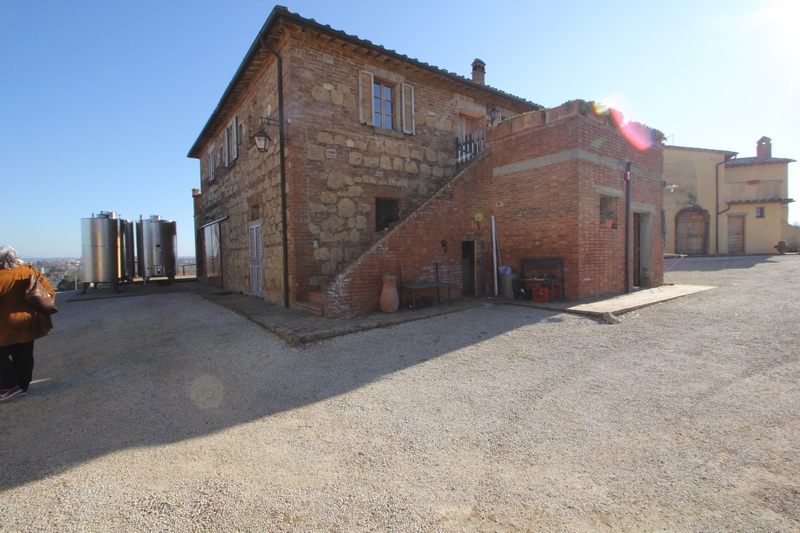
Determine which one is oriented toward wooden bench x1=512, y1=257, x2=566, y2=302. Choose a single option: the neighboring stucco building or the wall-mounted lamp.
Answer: the neighboring stucco building

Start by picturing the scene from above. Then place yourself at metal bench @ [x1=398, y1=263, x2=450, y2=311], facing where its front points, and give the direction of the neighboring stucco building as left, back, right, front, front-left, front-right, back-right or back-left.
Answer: left

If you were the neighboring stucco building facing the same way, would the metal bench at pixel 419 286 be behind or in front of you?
in front

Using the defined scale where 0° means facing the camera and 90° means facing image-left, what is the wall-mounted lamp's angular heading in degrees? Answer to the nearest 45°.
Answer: approximately 45°

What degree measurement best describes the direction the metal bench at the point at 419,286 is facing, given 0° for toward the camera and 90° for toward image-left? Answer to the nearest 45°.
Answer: approximately 315°
